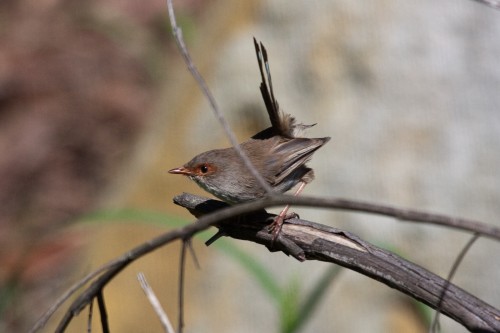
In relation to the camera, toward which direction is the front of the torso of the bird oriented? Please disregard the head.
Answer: to the viewer's left
